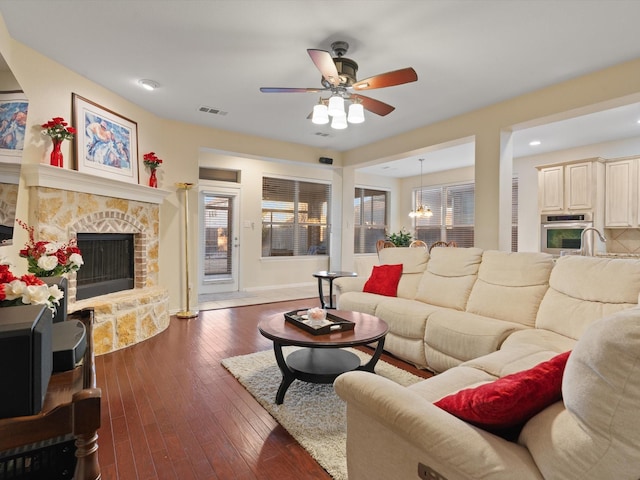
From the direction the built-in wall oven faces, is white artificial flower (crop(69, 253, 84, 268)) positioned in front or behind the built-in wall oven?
in front

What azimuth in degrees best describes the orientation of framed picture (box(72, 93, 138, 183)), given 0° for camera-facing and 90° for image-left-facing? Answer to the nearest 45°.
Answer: approximately 315°

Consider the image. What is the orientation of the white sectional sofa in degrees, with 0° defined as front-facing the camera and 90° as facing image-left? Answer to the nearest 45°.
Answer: approximately 45°

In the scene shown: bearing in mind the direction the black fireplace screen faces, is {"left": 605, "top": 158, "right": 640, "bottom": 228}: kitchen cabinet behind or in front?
in front

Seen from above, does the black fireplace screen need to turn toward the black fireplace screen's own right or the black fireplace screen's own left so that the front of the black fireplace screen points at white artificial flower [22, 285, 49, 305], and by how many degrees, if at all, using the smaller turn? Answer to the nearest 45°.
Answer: approximately 45° to the black fireplace screen's own right

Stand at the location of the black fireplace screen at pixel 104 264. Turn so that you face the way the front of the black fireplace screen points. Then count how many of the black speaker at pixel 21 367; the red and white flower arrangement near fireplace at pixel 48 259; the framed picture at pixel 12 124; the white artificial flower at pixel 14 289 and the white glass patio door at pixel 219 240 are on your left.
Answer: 1

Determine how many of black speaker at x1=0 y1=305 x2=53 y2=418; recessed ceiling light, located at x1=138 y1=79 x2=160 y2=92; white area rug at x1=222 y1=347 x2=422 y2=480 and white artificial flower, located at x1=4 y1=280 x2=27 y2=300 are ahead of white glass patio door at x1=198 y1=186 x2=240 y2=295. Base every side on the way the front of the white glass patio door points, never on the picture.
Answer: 4

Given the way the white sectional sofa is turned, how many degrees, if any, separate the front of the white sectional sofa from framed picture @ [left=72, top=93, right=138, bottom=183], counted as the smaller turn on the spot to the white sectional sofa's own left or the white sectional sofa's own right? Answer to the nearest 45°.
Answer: approximately 45° to the white sectional sofa's own right

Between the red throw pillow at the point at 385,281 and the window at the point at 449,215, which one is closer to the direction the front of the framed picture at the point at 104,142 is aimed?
the red throw pillow

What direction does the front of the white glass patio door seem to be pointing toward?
toward the camera

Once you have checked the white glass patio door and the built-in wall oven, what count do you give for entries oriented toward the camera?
2

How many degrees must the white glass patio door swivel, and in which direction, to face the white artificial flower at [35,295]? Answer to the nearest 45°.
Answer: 0° — it already faces it

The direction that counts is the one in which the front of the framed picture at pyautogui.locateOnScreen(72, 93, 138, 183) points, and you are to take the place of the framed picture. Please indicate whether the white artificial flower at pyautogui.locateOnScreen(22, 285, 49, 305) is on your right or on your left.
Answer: on your right

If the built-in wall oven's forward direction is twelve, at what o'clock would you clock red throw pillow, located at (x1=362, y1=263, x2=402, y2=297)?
The red throw pillow is roughly at 1 o'clock from the built-in wall oven.

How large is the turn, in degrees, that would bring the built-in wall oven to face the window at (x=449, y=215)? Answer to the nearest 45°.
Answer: approximately 135° to its right

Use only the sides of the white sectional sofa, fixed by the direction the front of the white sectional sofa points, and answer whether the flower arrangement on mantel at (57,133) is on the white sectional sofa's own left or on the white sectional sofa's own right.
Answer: on the white sectional sofa's own right

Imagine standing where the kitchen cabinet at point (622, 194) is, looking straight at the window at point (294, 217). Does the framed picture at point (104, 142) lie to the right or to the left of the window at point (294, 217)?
left

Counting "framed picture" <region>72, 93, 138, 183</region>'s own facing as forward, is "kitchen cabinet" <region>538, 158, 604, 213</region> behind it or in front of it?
in front

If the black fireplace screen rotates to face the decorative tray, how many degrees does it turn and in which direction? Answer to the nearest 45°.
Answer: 0° — it already faces it
